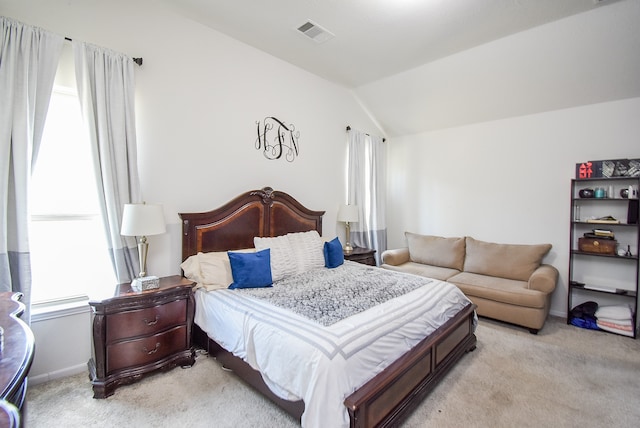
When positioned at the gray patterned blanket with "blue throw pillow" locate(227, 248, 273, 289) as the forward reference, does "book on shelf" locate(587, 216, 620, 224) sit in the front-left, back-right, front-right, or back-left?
back-right

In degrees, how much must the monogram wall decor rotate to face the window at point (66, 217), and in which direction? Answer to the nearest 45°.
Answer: approximately 90° to its right

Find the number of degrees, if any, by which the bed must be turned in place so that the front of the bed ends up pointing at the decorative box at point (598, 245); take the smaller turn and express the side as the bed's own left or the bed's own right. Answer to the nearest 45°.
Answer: approximately 90° to the bed's own left

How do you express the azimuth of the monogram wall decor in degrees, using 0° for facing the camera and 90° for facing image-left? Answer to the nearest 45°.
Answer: approximately 315°

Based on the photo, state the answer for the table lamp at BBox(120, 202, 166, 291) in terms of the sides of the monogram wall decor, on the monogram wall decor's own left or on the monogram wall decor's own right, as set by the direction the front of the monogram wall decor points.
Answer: on the monogram wall decor's own right

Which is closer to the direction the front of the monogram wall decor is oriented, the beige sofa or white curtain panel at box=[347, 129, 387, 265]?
the beige sofa

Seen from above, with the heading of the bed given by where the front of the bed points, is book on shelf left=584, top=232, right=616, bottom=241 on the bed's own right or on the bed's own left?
on the bed's own left

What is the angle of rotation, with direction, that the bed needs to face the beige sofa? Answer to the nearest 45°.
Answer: approximately 90° to its left

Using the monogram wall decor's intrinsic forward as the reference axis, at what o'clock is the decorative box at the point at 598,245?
The decorative box is roughly at 11 o'clock from the monogram wall decor.

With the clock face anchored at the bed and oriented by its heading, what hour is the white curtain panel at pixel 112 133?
The white curtain panel is roughly at 5 o'clock from the bed.

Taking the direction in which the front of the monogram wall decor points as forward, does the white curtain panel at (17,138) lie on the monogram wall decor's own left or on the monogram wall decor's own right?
on the monogram wall decor's own right

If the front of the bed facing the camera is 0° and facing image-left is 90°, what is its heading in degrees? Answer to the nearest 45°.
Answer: approximately 315°

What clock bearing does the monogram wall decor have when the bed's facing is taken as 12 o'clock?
The monogram wall decor is roughly at 7 o'clock from the bed.
